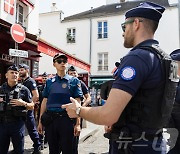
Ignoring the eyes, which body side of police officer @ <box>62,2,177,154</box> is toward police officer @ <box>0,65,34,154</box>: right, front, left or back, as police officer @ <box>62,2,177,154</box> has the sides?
front

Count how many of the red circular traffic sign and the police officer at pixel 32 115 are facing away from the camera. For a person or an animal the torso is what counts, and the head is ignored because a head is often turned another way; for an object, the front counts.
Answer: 0

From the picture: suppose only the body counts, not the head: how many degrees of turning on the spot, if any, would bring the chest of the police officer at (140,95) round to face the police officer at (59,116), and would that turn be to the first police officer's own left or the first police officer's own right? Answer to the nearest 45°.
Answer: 0° — they already face them

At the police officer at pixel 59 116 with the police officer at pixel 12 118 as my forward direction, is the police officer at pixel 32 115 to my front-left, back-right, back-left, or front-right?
front-right

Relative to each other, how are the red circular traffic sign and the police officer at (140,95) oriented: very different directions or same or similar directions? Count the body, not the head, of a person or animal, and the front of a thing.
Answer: very different directions

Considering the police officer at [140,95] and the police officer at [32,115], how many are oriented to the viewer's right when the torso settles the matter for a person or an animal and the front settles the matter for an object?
0

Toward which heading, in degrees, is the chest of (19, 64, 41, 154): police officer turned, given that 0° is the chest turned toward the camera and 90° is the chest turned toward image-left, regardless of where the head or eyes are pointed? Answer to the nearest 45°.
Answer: approximately 45°

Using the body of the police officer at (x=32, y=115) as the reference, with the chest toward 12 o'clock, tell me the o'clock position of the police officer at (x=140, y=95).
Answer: the police officer at (x=140, y=95) is roughly at 10 o'clock from the police officer at (x=32, y=115).

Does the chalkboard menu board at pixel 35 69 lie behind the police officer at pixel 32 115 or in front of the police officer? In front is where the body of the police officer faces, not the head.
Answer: behind

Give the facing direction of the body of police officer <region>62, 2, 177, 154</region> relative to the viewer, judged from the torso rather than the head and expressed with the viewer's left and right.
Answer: facing away from the viewer and to the left of the viewer

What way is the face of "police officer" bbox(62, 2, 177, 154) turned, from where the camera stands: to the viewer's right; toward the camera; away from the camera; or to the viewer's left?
to the viewer's left

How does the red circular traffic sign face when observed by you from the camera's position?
facing the viewer and to the right of the viewer
